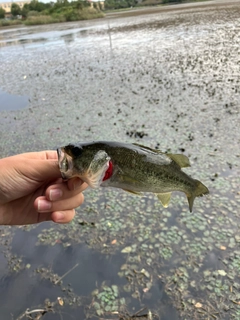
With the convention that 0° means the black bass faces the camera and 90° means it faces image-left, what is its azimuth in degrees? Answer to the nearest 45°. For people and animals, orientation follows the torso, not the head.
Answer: approximately 90°
